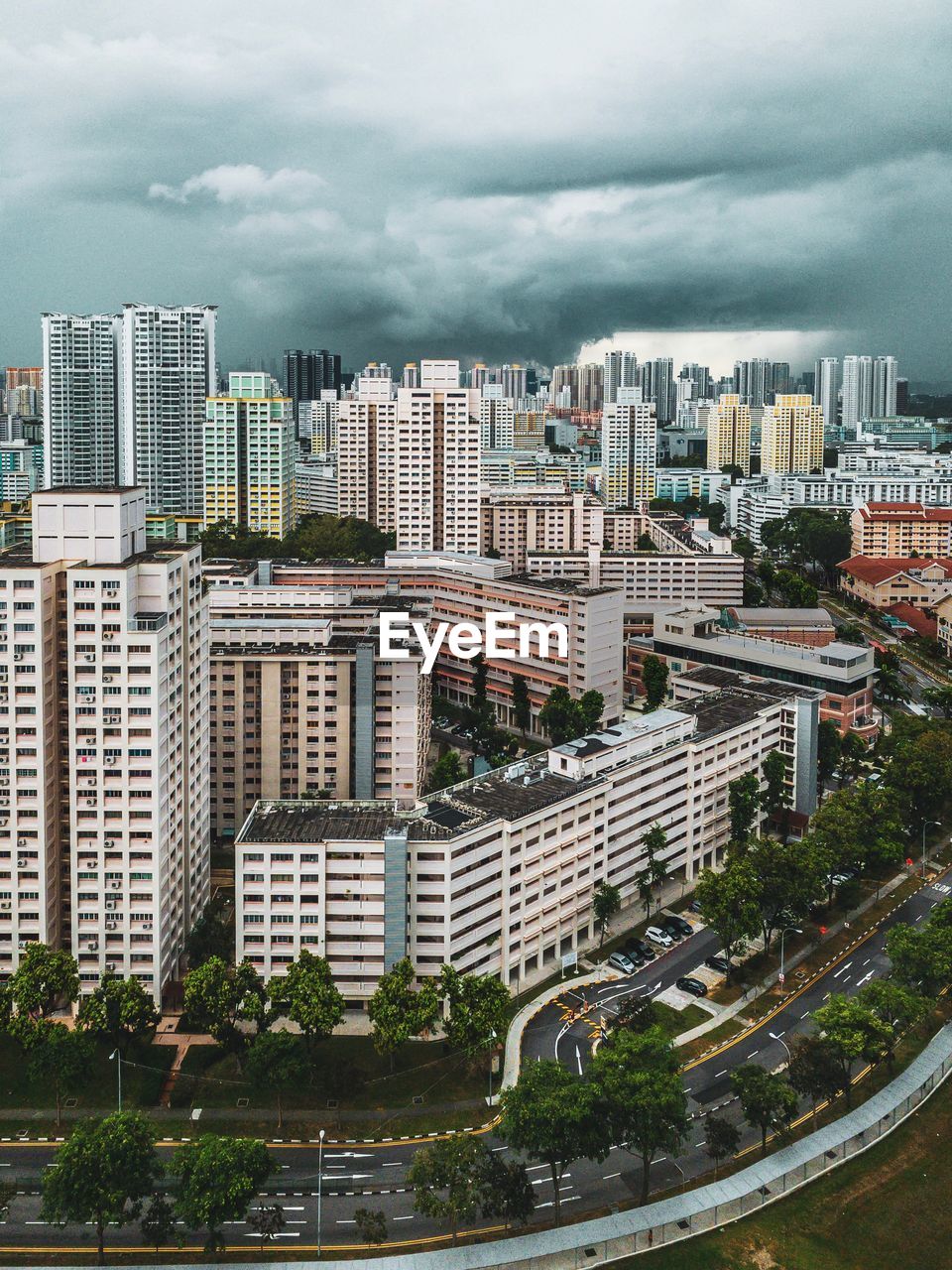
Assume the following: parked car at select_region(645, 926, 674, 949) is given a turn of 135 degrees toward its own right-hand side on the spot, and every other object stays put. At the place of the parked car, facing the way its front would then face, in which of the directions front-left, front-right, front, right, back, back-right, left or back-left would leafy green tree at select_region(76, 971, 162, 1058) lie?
front-left

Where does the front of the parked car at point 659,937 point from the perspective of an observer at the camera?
facing the viewer and to the right of the viewer

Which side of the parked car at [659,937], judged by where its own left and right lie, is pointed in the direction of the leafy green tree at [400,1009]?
right

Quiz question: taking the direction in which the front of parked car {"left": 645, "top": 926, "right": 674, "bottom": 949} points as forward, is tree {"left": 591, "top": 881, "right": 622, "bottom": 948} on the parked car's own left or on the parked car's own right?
on the parked car's own right

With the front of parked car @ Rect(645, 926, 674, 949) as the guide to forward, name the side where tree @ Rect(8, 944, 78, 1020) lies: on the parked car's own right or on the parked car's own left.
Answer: on the parked car's own right

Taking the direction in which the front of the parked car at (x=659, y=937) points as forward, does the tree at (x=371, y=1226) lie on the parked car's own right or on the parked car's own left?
on the parked car's own right

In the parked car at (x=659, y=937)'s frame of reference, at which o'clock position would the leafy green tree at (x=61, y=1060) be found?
The leafy green tree is roughly at 3 o'clock from the parked car.

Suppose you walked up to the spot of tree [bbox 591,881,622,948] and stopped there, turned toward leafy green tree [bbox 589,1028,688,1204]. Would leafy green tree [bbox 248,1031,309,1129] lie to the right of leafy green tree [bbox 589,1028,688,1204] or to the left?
right
